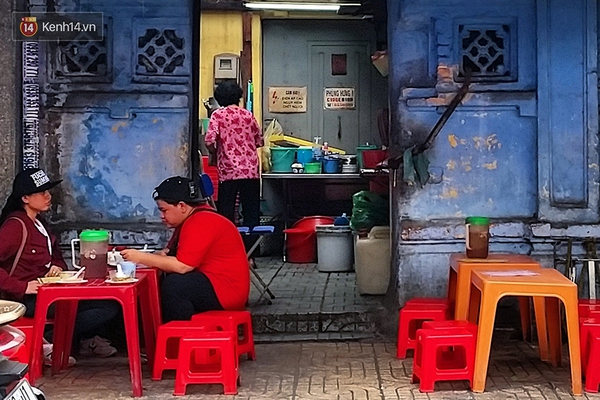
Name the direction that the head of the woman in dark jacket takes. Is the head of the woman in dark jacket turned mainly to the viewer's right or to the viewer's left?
to the viewer's right

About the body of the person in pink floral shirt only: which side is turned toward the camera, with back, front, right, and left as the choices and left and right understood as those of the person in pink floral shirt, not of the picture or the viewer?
back

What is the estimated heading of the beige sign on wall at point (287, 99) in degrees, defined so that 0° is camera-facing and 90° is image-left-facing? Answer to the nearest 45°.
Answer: approximately 0°

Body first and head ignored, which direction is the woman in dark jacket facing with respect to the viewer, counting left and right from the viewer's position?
facing to the right of the viewer

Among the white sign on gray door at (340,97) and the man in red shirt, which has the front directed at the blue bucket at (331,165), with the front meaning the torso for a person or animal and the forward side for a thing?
the white sign on gray door

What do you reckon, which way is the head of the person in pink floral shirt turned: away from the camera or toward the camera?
away from the camera

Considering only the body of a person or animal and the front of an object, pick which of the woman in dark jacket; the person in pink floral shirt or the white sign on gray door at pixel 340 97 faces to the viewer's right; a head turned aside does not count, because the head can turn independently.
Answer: the woman in dark jacket

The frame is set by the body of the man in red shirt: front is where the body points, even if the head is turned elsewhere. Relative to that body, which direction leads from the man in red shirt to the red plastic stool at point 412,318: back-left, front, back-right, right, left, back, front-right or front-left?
back

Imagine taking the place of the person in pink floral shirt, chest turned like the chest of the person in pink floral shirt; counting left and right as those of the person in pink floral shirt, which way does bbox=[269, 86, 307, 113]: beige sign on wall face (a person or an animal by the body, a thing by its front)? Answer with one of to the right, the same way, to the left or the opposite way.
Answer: the opposite way
